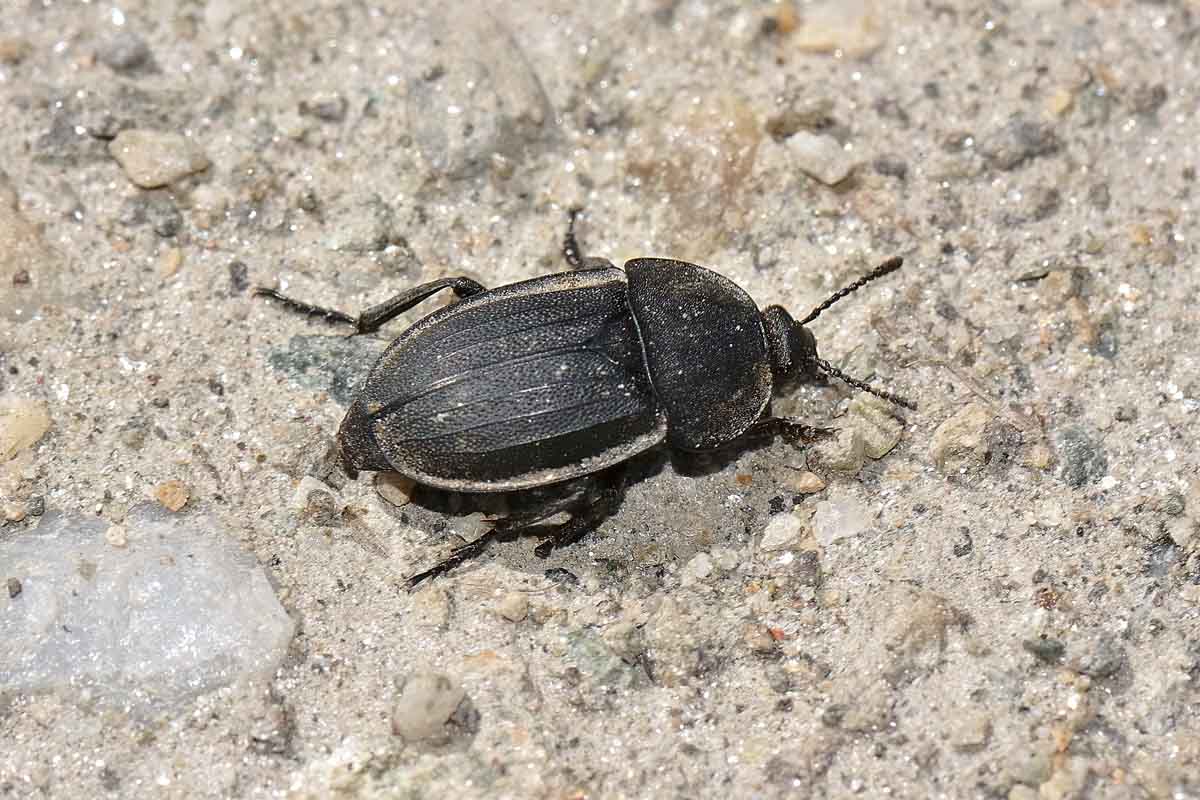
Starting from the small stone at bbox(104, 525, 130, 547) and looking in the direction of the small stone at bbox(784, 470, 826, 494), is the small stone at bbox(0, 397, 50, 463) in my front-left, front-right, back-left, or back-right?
back-left

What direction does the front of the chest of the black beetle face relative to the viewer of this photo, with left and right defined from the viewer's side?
facing to the right of the viewer

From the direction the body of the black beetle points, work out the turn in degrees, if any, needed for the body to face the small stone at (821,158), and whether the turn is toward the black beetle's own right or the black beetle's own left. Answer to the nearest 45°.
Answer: approximately 45° to the black beetle's own left

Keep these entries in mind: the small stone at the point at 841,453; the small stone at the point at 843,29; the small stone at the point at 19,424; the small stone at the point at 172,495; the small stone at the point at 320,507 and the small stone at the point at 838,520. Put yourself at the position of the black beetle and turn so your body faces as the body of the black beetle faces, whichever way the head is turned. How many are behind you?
3

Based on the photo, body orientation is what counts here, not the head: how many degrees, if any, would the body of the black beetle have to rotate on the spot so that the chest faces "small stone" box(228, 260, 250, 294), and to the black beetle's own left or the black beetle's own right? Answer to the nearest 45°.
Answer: approximately 135° to the black beetle's own left

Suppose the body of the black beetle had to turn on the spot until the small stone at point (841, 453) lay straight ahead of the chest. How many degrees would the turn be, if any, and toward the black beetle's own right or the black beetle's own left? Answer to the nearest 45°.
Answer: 0° — it already faces it

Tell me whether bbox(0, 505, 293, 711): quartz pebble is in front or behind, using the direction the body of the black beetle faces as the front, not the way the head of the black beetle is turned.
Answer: behind

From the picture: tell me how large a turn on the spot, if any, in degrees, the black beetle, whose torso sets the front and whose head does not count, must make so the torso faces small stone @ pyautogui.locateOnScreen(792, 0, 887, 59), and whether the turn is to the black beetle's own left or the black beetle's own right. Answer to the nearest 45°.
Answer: approximately 45° to the black beetle's own left

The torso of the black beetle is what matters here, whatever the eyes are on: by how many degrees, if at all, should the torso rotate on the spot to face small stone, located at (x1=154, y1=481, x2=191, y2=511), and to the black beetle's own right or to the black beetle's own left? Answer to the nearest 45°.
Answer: approximately 180°

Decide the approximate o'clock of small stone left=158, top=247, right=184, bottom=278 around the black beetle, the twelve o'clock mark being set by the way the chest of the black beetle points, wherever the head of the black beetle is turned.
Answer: The small stone is roughly at 7 o'clock from the black beetle.

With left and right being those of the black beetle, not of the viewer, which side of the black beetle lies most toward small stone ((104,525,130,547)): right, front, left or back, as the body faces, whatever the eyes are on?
back

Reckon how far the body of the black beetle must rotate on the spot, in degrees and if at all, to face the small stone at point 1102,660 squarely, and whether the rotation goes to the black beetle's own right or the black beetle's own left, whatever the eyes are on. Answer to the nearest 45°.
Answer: approximately 45° to the black beetle's own right

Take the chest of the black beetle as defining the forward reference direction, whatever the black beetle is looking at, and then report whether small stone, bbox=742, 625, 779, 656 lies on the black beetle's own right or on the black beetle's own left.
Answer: on the black beetle's own right
